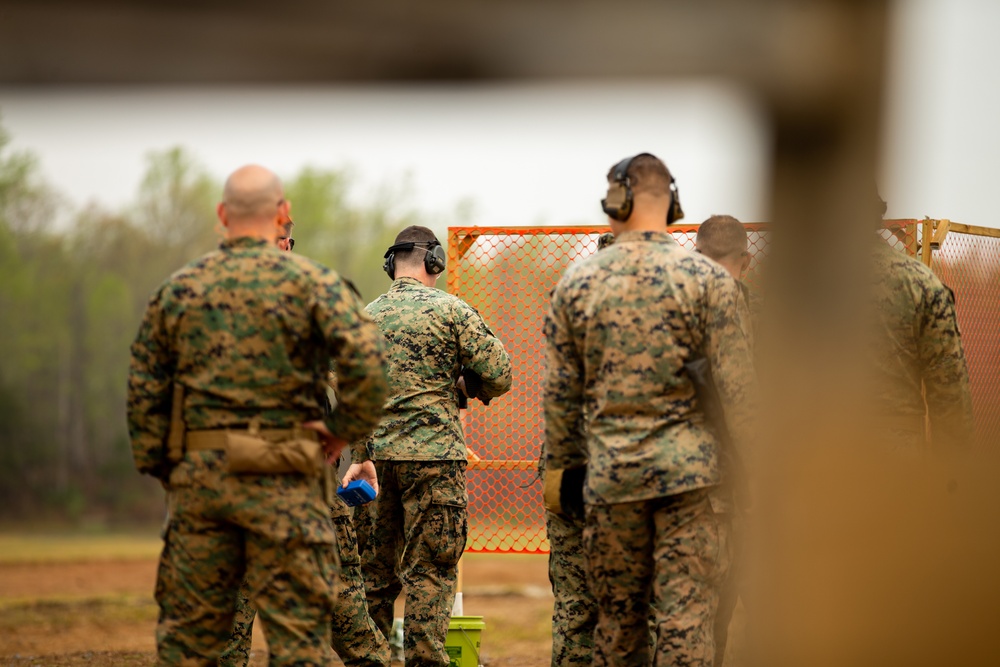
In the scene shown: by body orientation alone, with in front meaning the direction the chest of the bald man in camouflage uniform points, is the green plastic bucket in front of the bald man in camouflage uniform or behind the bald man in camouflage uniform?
in front

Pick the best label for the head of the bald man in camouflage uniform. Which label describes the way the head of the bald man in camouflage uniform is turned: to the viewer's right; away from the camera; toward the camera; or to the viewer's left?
away from the camera

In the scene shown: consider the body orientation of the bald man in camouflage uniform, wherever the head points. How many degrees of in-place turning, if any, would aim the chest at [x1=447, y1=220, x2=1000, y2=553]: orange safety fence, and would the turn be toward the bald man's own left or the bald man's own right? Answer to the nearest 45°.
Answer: approximately 45° to the bald man's own right

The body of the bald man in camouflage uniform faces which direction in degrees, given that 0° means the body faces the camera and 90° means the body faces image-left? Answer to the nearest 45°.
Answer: approximately 180°

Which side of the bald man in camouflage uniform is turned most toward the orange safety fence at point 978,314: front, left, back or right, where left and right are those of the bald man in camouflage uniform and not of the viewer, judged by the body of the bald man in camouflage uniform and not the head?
front
